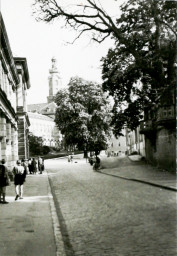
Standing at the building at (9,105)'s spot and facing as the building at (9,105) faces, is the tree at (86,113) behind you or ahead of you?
ahead

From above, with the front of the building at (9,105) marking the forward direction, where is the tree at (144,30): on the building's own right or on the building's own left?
on the building's own right

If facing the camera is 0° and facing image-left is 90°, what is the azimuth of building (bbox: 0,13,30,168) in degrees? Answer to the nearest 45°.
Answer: approximately 270°

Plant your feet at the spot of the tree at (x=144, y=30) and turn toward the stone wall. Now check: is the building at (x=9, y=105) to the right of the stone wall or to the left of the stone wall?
right

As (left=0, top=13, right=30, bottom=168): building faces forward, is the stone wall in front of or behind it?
in front
